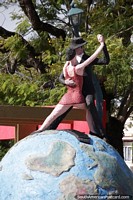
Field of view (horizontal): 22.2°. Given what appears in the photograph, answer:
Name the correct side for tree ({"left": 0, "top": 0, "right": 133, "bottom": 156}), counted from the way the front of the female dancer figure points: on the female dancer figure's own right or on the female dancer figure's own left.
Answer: on the female dancer figure's own left

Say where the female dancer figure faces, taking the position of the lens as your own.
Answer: facing away from the viewer and to the right of the viewer
